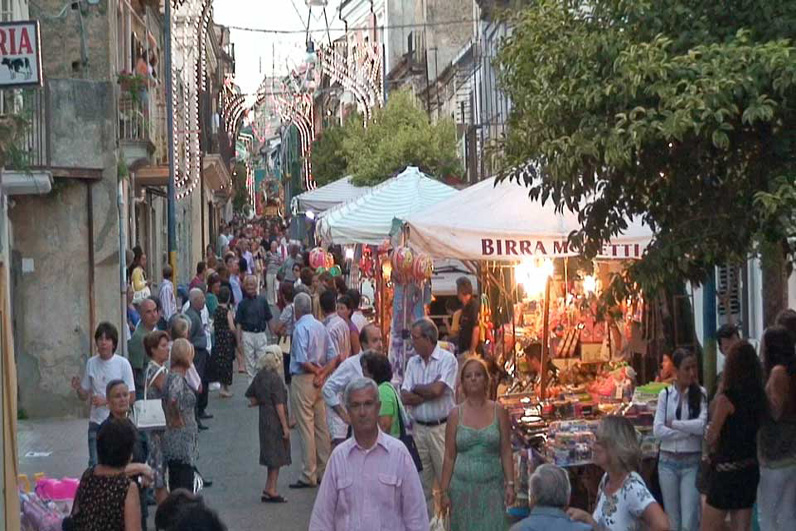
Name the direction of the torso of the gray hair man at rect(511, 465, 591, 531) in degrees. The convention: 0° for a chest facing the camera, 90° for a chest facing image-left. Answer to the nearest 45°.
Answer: approximately 180°

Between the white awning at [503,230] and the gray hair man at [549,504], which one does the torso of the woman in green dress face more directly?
the gray hair man

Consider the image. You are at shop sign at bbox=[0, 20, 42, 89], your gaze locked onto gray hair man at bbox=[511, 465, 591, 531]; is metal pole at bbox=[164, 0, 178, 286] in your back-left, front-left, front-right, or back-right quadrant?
back-left

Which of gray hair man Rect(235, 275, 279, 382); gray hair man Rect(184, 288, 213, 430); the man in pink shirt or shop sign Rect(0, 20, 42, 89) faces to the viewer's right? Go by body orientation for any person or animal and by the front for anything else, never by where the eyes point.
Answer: gray hair man Rect(184, 288, 213, 430)

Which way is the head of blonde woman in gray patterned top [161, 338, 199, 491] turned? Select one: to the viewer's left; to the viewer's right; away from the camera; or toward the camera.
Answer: away from the camera
